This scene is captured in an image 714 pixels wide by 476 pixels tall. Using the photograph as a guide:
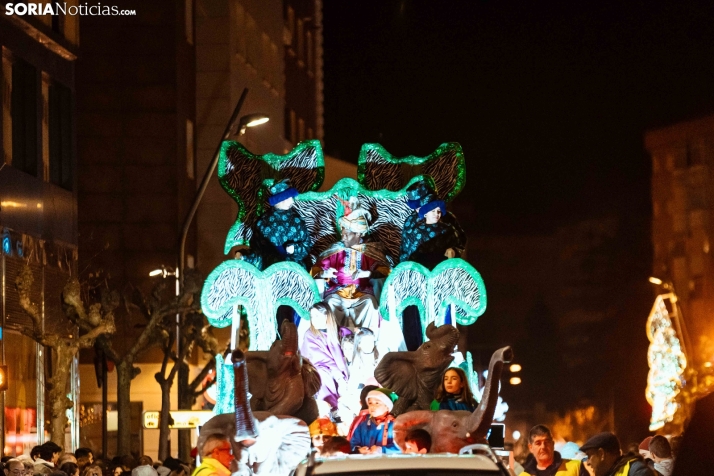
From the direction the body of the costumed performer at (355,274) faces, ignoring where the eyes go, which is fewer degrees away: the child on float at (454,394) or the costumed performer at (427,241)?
the child on float

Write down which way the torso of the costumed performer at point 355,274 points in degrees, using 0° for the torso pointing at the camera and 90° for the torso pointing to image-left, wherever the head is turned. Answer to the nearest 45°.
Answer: approximately 0°

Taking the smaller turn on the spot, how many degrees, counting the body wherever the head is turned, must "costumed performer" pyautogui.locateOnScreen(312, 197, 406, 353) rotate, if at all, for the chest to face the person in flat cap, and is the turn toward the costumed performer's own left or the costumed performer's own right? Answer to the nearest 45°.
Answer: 0° — they already face them

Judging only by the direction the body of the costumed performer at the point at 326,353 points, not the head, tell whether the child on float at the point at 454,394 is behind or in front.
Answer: in front
